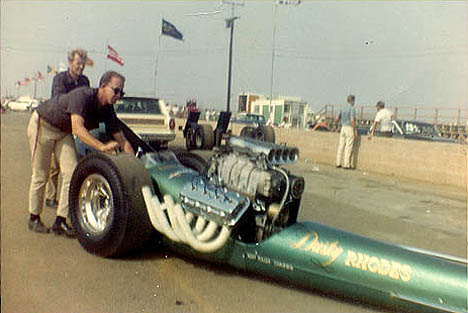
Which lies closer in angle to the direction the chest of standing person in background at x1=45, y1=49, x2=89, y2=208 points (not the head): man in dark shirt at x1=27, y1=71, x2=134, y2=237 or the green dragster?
the green dragster

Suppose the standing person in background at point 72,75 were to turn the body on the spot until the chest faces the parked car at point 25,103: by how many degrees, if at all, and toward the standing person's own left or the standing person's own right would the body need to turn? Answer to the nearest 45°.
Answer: approximately 135° to the standing person's own left

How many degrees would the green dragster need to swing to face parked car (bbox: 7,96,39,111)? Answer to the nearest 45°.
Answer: approximately 180°

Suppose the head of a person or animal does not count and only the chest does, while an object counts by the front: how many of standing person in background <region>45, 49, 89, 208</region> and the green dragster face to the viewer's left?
0

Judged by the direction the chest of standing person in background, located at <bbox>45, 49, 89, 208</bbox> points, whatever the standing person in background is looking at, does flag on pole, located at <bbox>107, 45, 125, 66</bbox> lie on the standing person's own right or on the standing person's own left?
on the standing person's own left

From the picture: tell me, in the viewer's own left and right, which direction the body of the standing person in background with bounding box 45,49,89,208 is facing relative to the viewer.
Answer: facing the viewer and to the right of the viewer

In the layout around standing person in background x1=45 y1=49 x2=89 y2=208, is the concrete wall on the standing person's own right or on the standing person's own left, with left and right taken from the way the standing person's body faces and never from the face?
on the standing person's own left

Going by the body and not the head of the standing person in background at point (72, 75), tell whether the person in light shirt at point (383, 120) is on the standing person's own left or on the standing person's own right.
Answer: on the standing person's own left

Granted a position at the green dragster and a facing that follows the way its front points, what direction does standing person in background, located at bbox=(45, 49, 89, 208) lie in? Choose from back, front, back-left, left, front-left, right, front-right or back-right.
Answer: back
